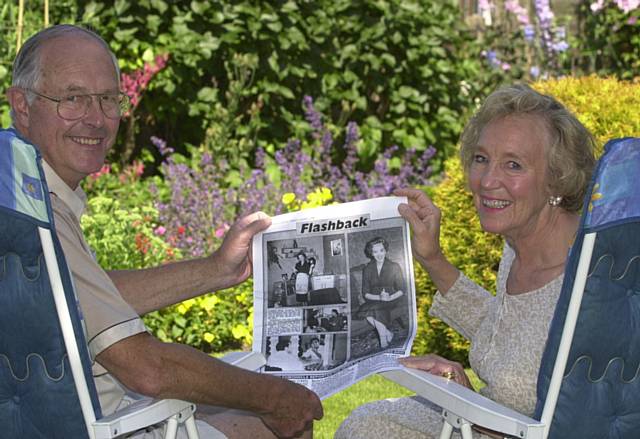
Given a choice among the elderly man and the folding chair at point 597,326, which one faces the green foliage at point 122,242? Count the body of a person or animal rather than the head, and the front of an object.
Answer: the folding chair

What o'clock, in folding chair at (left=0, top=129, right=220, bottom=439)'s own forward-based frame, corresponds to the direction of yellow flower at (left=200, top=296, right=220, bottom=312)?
The yellow flower is roughly at 11 o'clock from the folding chair.

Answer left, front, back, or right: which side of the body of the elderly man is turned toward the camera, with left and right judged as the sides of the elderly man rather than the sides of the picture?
right

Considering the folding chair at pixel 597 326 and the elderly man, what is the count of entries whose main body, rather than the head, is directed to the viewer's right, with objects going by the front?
1
